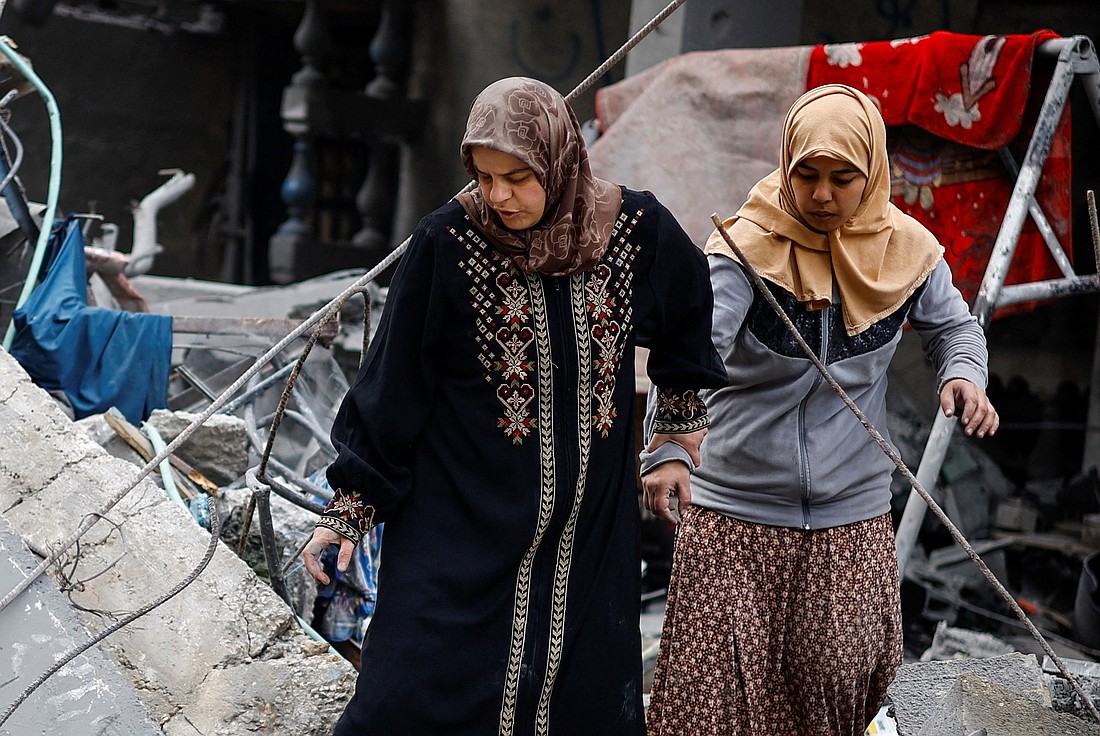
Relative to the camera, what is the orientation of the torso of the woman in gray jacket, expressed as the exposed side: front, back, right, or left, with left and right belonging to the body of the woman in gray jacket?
front

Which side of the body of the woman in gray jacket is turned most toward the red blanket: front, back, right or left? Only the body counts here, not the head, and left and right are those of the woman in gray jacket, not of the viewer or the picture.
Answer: back

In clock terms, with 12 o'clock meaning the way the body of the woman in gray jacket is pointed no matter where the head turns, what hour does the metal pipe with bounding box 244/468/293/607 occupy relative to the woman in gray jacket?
The metal pipe is roughly at 3 o'clock from the woman in gray jacket.

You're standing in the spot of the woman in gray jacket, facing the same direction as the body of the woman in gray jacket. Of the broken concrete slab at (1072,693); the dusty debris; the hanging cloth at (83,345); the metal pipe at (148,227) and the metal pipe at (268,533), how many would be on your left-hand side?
1

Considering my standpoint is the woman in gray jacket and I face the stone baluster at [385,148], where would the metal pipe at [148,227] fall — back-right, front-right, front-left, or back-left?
front-left

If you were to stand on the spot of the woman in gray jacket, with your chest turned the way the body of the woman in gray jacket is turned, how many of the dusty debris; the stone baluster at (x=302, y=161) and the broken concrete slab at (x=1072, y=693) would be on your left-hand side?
1

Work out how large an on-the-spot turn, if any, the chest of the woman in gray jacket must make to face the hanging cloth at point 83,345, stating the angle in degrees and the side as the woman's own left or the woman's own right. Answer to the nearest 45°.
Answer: approximately 135° to the woman's own right

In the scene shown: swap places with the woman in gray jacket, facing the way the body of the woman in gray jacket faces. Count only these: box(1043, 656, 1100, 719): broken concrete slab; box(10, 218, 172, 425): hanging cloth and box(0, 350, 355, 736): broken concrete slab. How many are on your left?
1

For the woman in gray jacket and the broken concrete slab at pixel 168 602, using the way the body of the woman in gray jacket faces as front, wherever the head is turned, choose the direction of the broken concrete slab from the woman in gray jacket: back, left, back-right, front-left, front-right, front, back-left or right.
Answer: right

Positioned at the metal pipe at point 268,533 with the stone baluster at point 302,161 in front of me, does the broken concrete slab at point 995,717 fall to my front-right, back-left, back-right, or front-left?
back-right

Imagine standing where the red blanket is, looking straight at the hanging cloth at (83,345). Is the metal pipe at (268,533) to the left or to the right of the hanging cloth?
left

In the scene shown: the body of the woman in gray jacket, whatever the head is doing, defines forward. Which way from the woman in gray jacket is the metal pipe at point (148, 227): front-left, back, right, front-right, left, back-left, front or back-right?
back-right
